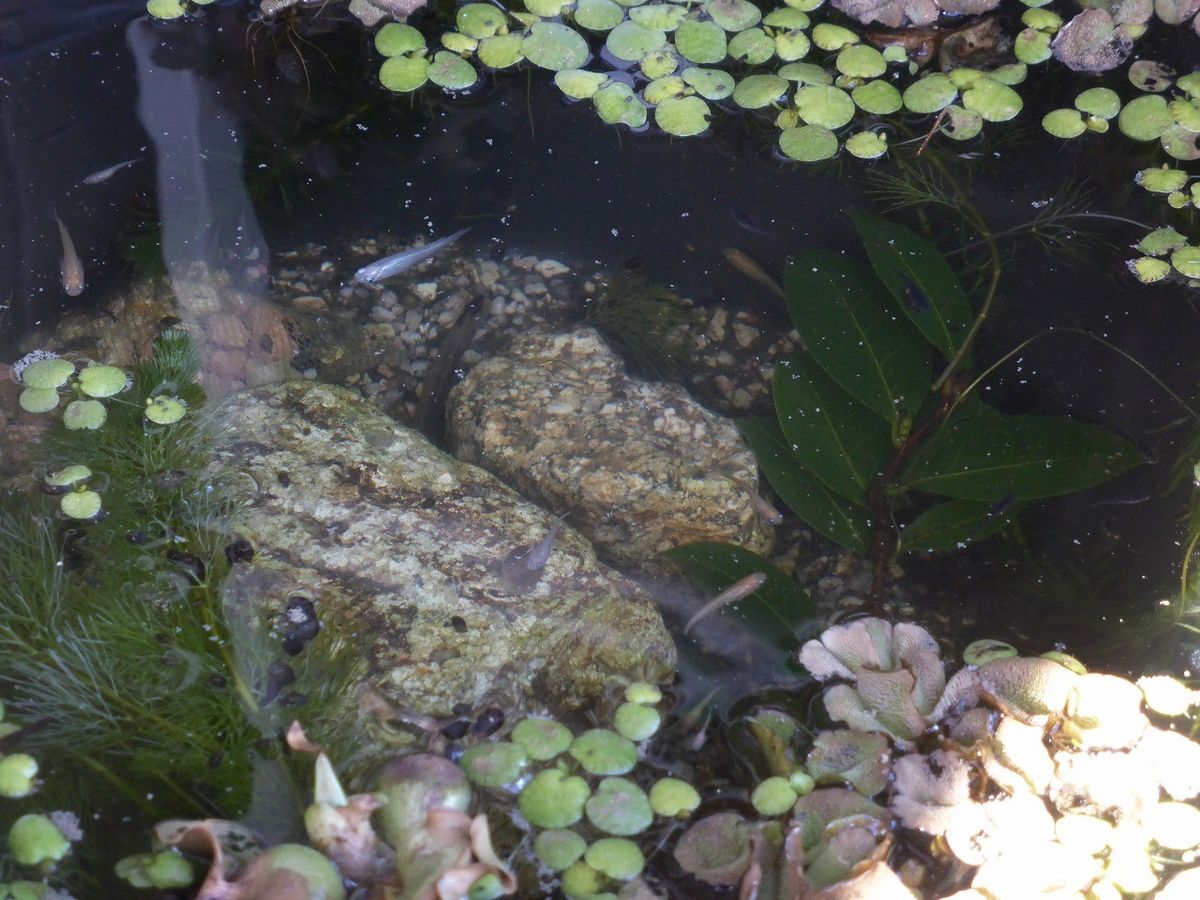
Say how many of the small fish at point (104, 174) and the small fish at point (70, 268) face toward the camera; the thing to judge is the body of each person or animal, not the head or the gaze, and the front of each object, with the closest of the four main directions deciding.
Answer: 1

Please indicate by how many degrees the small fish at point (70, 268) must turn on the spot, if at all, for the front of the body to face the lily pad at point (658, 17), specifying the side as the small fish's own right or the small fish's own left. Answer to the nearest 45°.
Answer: approximately 90° to the small fish's own left

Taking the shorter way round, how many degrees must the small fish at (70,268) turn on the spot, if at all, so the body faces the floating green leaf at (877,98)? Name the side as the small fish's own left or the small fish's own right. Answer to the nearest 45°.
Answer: approximately 90° to the small fish's own left

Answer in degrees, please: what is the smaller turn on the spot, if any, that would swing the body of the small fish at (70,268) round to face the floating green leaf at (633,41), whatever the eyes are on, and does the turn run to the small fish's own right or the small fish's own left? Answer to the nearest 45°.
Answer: approximately 90° to the small fish's own left

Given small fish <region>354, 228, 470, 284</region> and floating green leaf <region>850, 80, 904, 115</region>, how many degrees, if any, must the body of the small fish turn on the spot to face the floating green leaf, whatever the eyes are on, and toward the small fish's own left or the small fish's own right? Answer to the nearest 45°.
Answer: approximately 135° to the small fish's own left

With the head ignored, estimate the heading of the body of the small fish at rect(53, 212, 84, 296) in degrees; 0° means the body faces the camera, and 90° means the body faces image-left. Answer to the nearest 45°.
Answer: approximately 0°
